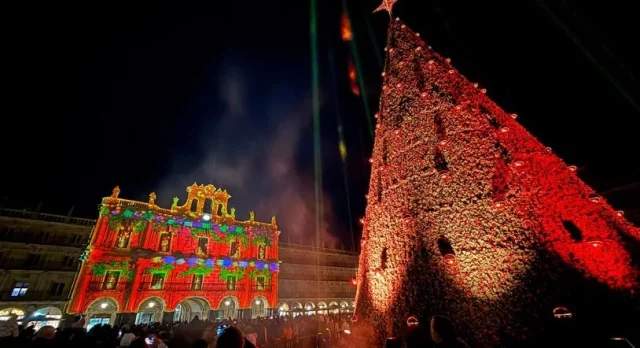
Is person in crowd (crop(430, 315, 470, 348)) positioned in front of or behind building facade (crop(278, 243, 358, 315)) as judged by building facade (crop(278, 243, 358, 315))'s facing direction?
in front

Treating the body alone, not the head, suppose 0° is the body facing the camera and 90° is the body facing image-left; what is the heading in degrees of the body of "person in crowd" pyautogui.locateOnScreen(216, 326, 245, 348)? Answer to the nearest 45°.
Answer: approximately 180°

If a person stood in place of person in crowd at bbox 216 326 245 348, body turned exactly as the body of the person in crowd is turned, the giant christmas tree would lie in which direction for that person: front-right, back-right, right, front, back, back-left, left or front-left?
right

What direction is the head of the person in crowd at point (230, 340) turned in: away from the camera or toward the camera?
away from the camera

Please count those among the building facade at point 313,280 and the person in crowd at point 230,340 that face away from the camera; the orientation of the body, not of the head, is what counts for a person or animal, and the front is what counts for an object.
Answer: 1

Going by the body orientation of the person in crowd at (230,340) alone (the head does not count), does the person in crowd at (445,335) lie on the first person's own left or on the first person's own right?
on the first person's own right

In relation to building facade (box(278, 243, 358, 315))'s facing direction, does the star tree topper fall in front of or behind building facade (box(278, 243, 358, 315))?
in front

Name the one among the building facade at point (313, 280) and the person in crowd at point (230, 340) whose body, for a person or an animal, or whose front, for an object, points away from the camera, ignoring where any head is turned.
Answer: the person in crowd

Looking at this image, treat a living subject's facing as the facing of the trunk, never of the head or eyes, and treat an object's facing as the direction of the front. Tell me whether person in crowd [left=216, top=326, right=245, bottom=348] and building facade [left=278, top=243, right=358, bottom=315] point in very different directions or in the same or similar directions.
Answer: very different directions

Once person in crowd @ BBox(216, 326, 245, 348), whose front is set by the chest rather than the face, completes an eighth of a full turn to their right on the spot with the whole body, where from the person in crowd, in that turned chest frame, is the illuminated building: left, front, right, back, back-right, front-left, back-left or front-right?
front-left
